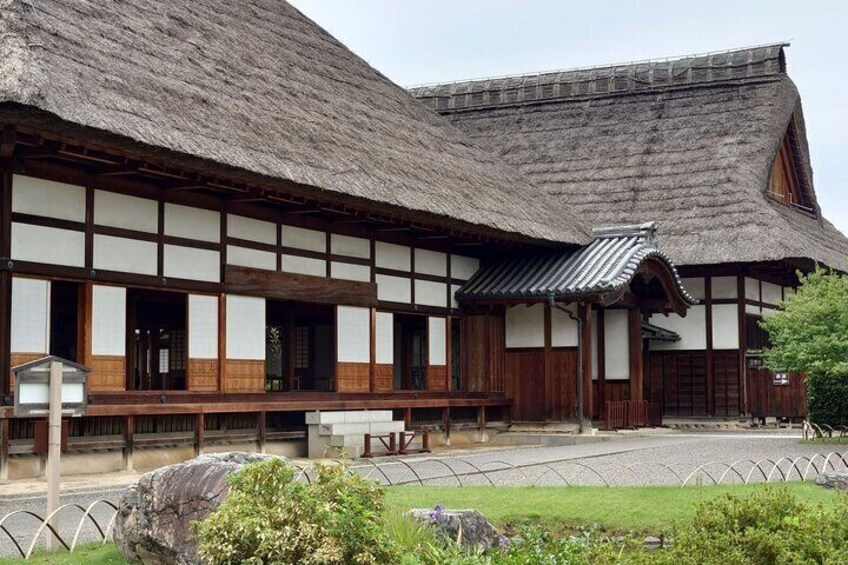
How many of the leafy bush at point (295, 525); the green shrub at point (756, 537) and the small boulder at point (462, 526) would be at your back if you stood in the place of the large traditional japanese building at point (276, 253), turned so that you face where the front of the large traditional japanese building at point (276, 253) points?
0

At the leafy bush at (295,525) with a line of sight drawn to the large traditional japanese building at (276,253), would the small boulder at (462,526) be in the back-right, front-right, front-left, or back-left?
front-right

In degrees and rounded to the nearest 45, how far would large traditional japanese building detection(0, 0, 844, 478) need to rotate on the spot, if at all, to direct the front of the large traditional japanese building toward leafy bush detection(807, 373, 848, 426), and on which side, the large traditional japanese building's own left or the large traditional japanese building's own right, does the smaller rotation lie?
approximately 45° to the large traditional japanese building's own left

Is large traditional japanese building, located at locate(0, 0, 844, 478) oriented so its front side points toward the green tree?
no

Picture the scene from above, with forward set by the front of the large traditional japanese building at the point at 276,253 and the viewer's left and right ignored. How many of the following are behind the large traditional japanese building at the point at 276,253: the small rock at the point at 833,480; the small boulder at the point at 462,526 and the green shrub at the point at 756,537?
0

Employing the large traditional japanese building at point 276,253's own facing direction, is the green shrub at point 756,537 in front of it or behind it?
in front

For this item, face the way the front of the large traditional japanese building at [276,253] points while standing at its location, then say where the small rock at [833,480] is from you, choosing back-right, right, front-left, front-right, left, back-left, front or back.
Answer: front

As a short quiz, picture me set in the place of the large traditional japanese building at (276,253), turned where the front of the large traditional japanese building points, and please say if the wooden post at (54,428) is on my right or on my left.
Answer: on my right

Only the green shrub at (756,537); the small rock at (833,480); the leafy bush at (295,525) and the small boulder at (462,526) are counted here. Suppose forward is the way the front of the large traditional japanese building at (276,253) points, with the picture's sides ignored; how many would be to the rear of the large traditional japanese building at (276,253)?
0

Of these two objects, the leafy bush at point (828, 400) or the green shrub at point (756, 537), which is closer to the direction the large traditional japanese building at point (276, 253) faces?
the green shrub

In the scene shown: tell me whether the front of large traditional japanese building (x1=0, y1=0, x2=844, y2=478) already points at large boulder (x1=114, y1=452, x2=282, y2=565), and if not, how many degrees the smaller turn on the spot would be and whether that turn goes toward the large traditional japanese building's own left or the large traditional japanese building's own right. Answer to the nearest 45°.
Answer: approximately 45° to the large traditional japanese building's own right

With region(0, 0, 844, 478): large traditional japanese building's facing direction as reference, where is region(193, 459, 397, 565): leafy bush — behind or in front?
in front
